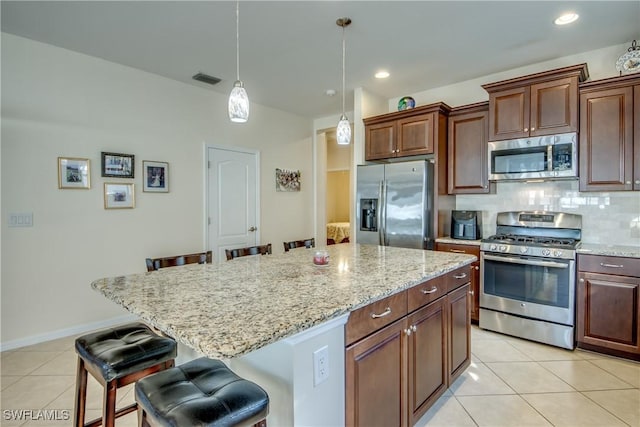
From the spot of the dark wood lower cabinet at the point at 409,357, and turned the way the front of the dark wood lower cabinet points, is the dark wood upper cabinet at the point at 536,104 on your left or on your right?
on your left

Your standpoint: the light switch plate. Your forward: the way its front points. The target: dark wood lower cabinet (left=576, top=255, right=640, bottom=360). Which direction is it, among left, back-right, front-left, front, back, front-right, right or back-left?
front-left

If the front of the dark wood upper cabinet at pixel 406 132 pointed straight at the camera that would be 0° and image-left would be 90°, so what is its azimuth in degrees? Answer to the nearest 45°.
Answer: approximately 45°

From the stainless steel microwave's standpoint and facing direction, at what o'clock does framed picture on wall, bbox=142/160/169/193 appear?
The framed picture on wall is roughly at 2 o'clock from the stainless steel microwave.

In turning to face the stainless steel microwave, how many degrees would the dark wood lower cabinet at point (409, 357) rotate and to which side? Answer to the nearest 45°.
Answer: approximately 90° to its left

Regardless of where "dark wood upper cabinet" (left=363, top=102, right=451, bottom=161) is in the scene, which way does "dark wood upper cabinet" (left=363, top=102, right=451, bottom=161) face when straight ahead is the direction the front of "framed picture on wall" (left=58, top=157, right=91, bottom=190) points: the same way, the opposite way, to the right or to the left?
to the right

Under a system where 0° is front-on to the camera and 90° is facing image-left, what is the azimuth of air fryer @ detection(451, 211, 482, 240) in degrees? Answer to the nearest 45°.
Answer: approximately 0°

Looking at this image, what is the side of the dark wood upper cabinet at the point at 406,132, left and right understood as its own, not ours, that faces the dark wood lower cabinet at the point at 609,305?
left
